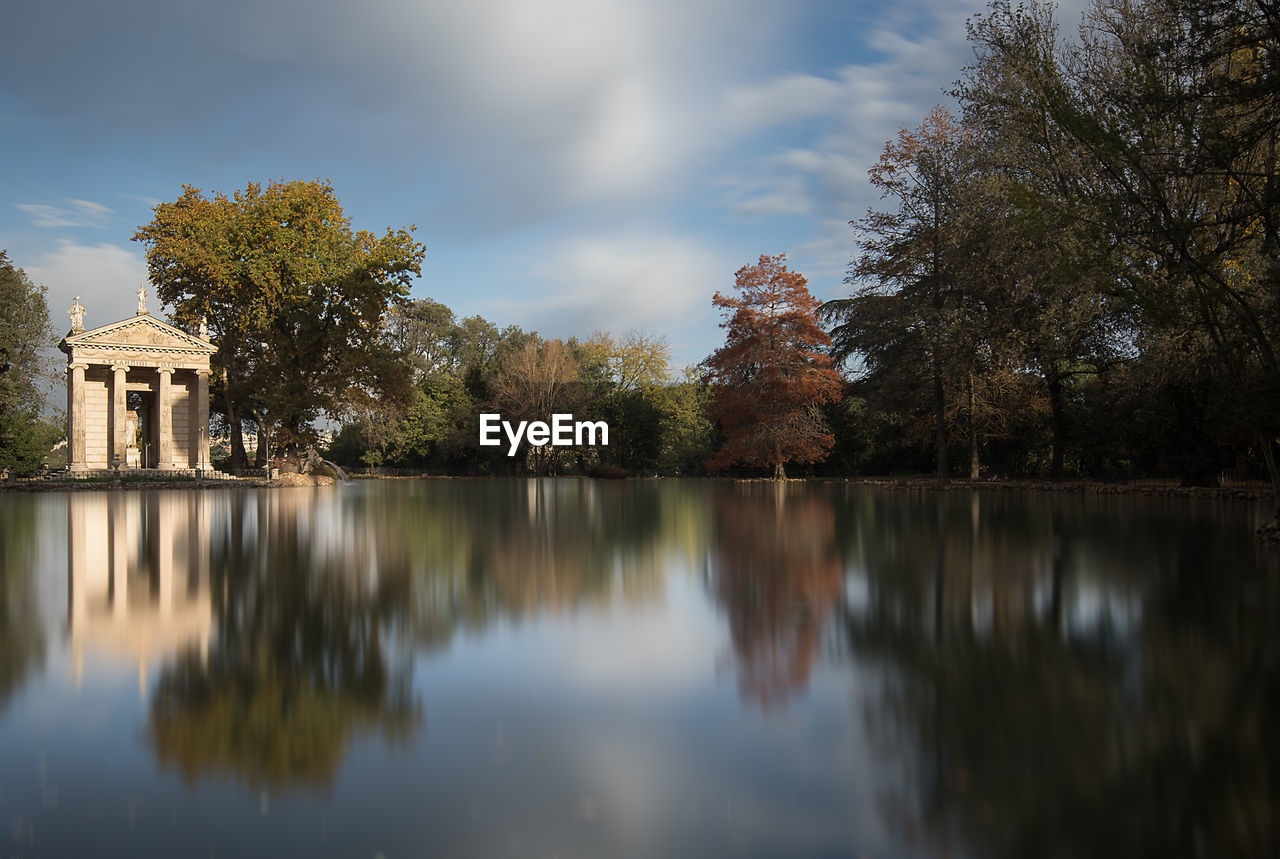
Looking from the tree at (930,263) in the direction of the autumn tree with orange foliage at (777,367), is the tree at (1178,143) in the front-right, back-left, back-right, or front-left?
back-left

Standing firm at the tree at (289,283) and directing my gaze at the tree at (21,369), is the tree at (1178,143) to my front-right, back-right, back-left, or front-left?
back-left

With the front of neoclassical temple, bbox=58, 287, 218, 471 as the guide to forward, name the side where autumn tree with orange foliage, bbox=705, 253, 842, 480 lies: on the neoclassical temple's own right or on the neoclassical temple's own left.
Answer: on the neoclassical temple's own left

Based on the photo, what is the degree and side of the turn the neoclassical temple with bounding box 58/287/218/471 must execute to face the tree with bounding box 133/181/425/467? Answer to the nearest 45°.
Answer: approximately 45° to its left

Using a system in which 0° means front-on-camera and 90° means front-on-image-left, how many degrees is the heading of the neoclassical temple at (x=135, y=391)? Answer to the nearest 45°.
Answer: approximately 0°

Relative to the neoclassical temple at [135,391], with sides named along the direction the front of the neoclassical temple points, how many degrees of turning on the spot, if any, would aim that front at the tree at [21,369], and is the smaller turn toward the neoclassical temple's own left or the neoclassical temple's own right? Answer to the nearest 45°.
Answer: approximately 135° to the neoclassical temple's own right
